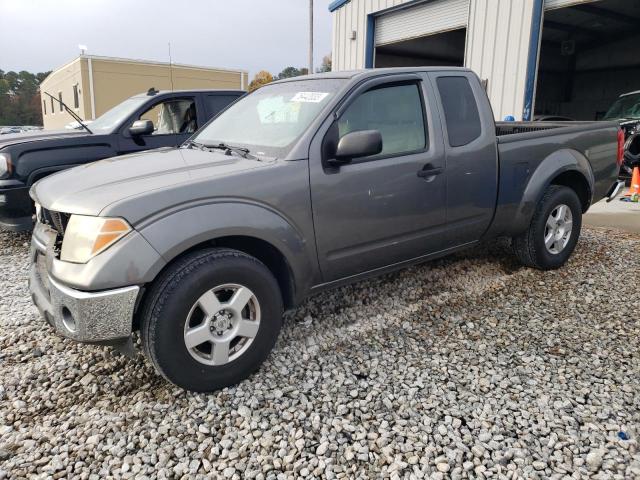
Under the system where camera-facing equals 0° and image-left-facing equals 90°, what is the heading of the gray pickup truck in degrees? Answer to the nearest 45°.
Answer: approximately 45°

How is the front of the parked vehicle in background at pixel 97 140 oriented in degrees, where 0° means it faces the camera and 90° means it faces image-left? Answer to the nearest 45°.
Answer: approximately 45°

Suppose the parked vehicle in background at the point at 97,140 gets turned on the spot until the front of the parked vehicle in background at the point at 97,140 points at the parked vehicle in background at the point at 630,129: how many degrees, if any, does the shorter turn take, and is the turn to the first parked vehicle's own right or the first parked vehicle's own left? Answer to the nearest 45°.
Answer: approximately 135° to the first parked vehicle's own left

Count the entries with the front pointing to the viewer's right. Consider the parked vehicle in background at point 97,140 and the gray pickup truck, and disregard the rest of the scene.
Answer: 0

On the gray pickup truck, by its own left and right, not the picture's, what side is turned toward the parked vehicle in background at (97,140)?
right

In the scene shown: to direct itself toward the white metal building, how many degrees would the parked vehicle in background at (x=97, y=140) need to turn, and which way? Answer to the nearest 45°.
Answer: approximately 180°

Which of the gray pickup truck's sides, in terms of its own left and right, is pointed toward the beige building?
right

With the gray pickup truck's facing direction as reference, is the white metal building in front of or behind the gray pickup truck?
behind
